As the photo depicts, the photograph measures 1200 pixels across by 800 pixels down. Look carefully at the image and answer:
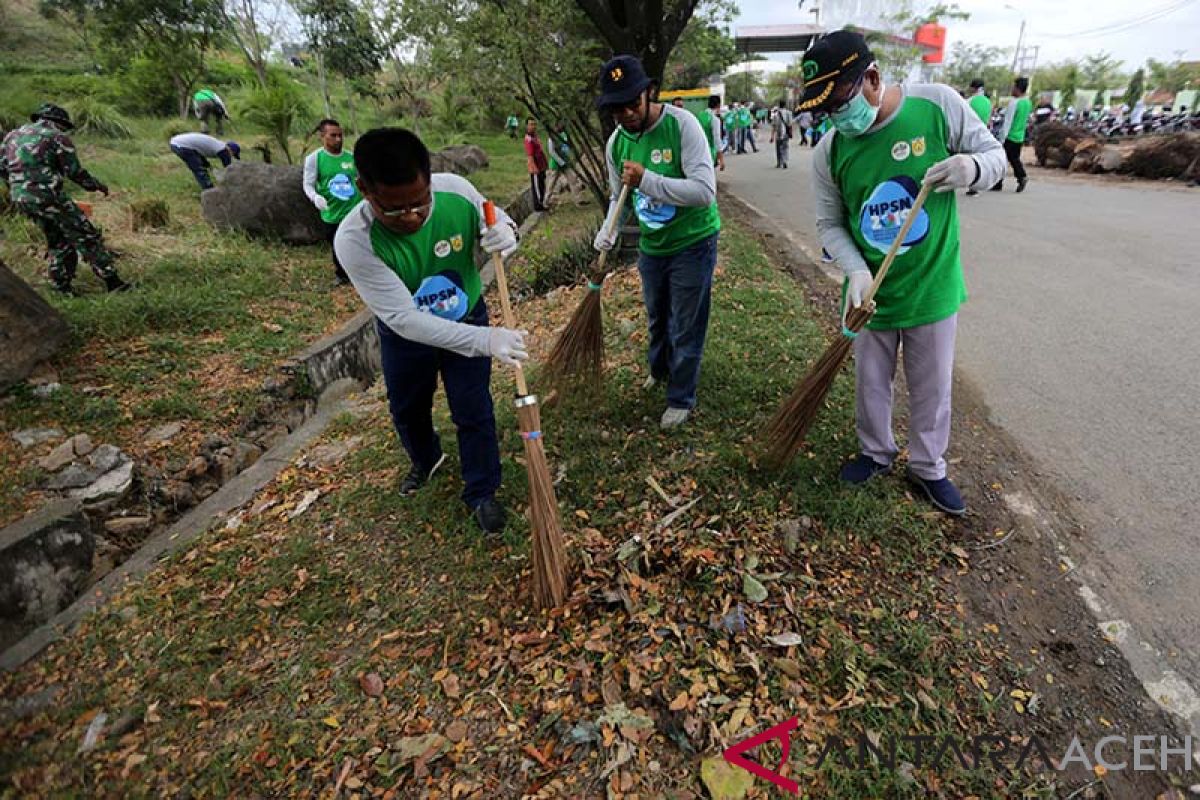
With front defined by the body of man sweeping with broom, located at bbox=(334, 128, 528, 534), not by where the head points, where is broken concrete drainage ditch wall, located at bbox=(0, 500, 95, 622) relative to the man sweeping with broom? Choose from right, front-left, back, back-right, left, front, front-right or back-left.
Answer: back-right

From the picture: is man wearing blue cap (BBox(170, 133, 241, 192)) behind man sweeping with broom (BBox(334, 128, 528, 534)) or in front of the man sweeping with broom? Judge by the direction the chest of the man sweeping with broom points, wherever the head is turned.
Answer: behind

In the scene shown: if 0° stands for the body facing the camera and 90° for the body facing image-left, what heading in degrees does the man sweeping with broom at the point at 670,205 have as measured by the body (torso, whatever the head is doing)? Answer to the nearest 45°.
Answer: approximately 45°

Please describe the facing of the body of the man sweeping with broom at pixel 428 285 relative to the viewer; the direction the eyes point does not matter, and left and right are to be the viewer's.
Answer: facing the viewer and to the right of the viewer

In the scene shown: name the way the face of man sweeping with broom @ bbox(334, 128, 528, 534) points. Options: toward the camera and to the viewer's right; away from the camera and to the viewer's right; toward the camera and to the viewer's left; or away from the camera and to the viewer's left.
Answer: toward the camera and to the viewer's right

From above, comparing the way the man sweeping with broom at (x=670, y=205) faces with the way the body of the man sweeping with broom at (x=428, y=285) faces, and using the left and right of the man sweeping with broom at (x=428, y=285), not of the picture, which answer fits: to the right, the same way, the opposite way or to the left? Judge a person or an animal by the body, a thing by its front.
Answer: to the right

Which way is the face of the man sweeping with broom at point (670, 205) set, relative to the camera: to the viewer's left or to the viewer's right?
to the viewer's left

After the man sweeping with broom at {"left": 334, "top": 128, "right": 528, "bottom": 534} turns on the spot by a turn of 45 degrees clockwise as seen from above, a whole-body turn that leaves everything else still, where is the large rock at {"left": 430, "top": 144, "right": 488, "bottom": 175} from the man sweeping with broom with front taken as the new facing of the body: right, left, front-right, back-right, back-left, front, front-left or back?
back

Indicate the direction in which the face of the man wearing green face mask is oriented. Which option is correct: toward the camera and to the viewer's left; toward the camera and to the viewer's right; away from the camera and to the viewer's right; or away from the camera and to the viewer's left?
toward the camera and to the viewer's left
